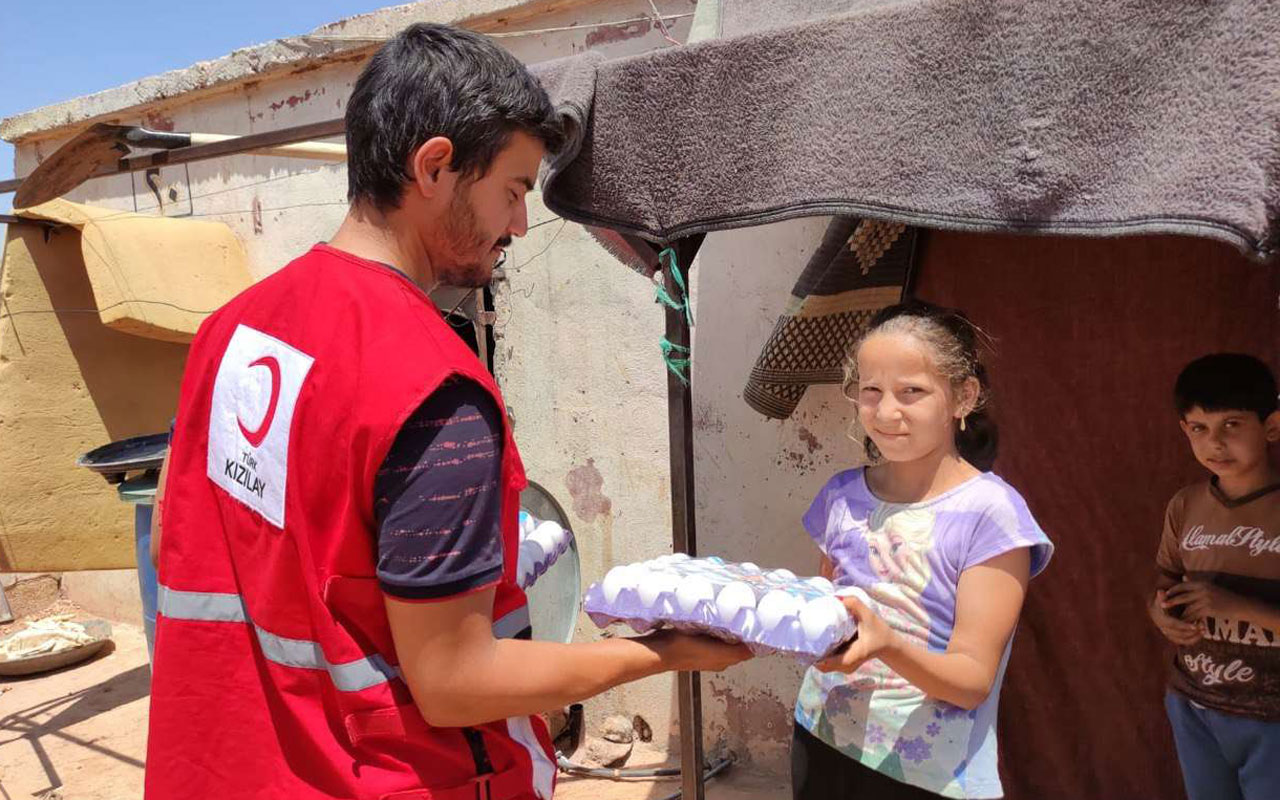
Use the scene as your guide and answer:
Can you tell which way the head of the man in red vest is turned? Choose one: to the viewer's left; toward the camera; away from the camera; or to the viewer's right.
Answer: to the viewer's right

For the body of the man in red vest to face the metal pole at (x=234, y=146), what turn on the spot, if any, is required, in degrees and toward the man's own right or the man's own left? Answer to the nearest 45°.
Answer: approximately 45° to the man's own left

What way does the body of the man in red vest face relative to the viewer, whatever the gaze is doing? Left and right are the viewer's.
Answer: facing away from the viewer and to the right of the viewer

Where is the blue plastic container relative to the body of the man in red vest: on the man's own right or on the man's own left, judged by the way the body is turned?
on the man's own left

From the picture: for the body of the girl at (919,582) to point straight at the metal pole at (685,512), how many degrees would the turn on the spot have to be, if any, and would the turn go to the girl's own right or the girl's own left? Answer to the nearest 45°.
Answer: approximately 90° to the girl's own right
